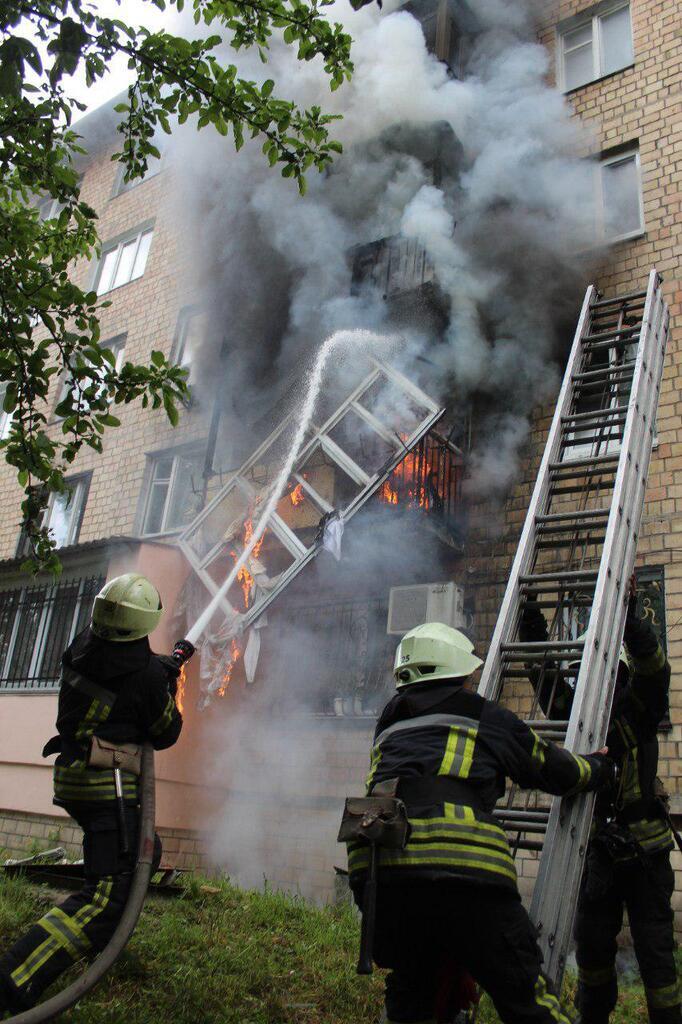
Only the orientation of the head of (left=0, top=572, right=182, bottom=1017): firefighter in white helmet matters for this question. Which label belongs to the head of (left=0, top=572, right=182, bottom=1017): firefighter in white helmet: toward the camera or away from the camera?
away from the camera

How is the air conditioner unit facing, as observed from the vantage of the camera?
facing the viewer and to the left of the viewer

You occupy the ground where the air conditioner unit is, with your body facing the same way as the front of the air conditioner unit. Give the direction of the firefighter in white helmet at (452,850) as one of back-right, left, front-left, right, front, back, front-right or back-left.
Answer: front-left

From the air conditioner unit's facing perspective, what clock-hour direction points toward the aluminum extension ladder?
The aluminum extension ladder is roughly at 10 o'clock from the air conditioner unit.

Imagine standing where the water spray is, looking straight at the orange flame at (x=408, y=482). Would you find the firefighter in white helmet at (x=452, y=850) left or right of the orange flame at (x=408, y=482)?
right

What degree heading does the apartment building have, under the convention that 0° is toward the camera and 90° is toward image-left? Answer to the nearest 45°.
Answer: approximately 45°

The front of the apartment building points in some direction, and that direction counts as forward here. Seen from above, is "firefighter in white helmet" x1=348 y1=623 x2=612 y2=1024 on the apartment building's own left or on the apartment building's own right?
on the apartment building's own left

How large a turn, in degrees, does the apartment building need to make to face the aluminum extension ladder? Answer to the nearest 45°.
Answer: approximately 45° to its left

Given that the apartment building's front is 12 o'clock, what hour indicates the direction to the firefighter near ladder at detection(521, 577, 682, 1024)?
The firefighter near ladder is roughly at 10 o'clock from the apartment building.
